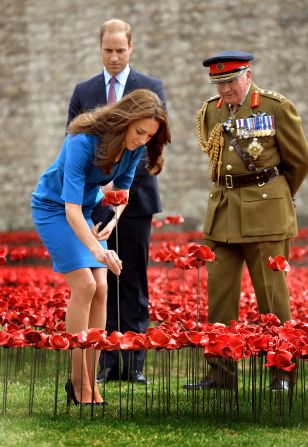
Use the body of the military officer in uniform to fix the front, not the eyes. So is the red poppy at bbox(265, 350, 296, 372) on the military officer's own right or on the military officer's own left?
on the military officer's own left

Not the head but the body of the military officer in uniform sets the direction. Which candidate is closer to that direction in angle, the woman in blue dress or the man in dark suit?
the woman in blue dress

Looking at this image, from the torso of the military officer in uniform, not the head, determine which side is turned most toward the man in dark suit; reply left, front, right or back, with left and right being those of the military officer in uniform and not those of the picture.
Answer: right

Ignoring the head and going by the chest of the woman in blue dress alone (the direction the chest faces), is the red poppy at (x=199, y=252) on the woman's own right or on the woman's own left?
on the woman's own left

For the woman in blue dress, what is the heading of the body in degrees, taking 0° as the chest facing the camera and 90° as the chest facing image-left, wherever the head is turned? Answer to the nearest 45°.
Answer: approximately 315°

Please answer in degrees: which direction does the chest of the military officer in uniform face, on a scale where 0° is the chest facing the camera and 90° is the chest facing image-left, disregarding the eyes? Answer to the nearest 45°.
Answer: approximately 45°

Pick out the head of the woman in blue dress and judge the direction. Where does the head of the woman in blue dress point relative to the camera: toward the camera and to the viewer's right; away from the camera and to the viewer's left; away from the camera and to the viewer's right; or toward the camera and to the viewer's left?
toward the camera and to the viewer's right

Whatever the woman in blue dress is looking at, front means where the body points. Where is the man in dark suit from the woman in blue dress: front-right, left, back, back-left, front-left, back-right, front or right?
back-left

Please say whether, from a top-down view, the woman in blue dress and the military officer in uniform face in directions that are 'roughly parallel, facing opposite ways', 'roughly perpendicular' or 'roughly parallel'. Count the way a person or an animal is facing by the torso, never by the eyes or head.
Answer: roughly perpendicular
